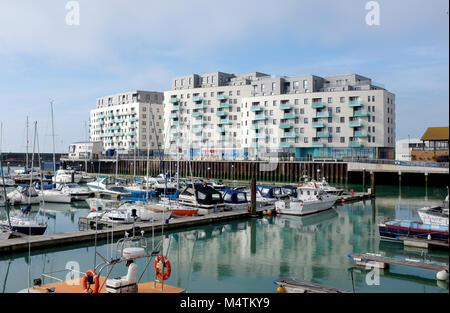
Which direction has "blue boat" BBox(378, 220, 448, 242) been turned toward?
to the viewer's left

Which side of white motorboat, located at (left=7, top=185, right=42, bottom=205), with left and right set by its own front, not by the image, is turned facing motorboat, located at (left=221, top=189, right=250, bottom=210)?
left

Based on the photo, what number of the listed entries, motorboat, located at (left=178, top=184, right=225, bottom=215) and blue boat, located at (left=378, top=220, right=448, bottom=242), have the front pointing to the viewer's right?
0

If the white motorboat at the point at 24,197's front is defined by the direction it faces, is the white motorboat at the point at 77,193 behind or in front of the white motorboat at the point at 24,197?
behind

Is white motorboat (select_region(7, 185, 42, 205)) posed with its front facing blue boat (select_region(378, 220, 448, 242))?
no

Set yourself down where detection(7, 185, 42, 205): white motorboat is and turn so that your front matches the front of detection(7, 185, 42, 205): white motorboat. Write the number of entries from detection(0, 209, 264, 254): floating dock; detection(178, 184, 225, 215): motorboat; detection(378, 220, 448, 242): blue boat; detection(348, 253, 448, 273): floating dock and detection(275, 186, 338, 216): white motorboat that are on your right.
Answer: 0

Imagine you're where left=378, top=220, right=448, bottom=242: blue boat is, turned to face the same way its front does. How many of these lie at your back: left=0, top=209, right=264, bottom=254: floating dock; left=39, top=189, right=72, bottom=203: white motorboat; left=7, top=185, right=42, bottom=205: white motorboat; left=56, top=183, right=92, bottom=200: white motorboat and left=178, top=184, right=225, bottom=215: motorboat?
0

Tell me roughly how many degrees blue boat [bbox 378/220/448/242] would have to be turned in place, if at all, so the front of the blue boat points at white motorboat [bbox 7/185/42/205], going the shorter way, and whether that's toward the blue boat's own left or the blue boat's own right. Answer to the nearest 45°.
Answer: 0° — it already faces it

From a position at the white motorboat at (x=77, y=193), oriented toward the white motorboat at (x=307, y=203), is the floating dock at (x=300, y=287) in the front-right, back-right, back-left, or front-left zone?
front-right
